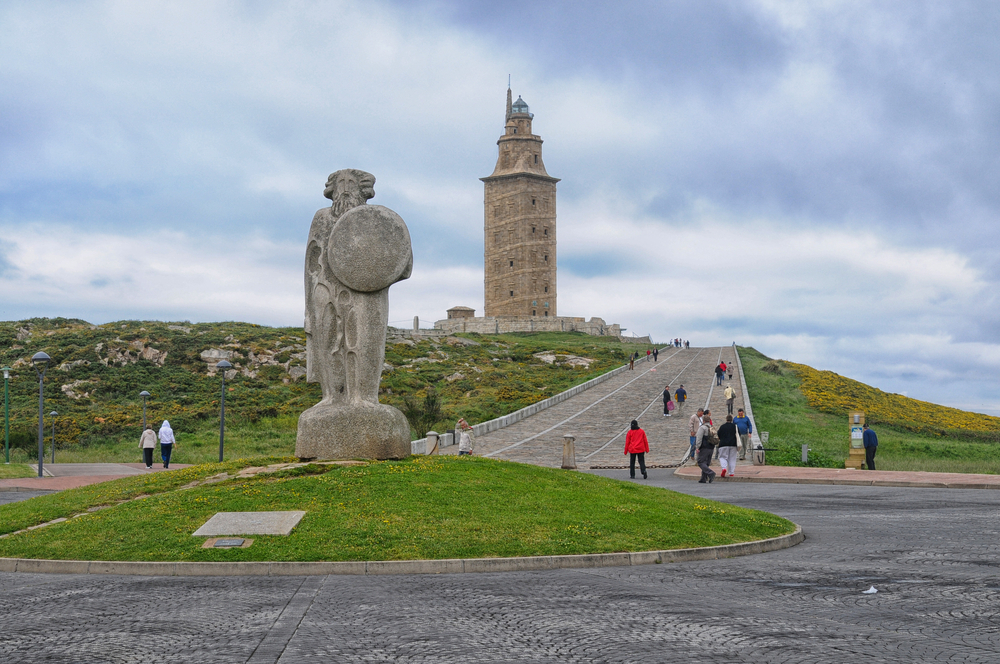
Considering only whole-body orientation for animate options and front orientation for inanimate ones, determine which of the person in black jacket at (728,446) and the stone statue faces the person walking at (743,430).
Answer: the person in black jacket

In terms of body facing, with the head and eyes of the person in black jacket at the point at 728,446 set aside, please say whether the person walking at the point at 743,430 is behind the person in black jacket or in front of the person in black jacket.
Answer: in front

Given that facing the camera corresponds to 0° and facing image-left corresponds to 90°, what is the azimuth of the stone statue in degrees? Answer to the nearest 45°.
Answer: approximately 0°

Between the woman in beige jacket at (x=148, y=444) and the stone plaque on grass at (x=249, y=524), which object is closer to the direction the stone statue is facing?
the stone plaque on grass

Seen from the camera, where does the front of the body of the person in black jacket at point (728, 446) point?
away from the camera

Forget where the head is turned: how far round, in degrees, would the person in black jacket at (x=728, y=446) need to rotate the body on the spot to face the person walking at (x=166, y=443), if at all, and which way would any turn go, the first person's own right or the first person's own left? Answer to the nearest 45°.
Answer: approximately 90° to the first person's own left

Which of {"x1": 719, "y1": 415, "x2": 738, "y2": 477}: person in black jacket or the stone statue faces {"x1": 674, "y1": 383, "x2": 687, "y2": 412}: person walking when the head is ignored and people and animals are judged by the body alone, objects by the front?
the person in black jacket

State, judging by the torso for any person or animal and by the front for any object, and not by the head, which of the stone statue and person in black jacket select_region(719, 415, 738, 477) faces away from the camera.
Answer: the person in black jacket

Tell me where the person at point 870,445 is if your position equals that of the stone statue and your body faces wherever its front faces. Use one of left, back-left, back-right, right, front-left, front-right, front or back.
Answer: back-left

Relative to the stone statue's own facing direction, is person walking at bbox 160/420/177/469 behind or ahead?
behind

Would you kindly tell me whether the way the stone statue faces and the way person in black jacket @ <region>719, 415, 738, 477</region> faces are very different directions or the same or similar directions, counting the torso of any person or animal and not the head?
very different directions
